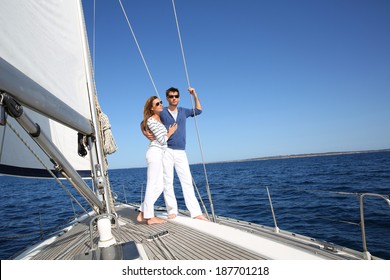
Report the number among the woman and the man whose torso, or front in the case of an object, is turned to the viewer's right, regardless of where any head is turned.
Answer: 1

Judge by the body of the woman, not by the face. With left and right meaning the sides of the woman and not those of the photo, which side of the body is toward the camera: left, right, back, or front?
right

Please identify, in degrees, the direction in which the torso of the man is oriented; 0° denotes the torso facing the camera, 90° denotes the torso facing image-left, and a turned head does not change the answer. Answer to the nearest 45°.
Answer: approximately 0°

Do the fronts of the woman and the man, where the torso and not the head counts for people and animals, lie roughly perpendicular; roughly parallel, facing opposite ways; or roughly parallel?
roughly perpendicular
